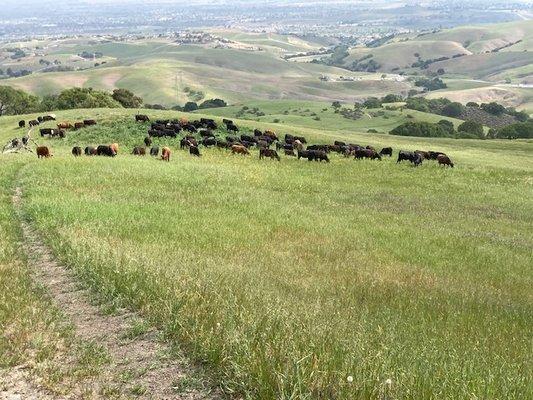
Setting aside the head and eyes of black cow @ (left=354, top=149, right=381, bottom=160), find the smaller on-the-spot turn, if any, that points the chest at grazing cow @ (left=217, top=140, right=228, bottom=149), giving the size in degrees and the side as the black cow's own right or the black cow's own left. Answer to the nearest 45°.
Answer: approximately 180°

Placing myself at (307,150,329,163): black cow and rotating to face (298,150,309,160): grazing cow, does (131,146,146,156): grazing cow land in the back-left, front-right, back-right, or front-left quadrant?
front-left

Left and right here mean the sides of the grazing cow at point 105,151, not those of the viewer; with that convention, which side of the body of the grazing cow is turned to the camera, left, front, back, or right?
right

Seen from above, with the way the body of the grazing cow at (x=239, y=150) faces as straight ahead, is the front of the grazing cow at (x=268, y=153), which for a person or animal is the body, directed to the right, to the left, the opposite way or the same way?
the same way

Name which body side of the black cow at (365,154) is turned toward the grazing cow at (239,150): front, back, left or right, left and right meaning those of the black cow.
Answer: back
